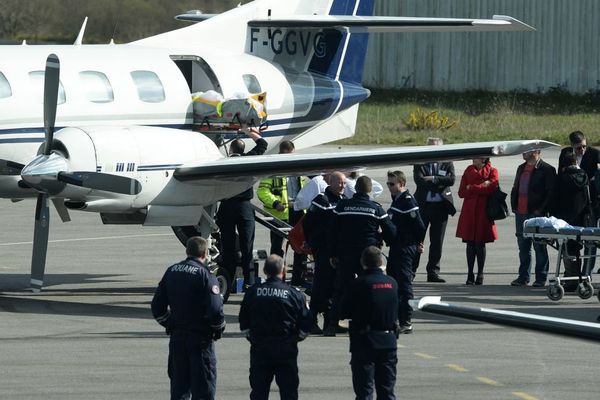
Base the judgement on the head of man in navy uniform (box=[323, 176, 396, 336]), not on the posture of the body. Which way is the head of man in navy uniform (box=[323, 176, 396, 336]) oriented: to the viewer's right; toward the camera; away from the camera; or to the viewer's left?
away from the camera

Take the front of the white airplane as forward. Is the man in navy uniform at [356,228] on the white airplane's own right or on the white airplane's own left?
on the white airplane's own left

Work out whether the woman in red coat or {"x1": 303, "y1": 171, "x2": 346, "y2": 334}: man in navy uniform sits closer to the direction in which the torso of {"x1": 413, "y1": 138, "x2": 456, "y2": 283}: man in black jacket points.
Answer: the man in navy uniform

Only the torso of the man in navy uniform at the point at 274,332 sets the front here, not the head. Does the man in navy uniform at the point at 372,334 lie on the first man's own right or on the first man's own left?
on the first man's own right

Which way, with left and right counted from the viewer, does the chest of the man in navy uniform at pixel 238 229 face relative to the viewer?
facing away from the viewer

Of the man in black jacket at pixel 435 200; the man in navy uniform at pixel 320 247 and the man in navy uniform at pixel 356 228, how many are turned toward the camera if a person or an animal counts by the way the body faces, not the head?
1

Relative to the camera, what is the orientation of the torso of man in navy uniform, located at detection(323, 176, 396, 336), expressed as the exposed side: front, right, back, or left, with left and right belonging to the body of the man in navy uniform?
back

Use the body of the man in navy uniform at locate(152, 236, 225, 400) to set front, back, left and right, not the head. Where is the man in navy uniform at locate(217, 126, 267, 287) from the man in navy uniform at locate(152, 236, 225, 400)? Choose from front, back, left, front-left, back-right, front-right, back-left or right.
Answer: front-left

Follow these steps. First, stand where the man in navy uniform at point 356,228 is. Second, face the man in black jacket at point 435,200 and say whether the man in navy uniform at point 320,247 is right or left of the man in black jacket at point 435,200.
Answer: left

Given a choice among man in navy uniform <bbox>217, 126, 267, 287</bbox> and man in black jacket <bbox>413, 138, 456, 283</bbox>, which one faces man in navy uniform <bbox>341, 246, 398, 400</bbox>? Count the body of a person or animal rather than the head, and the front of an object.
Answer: the man in black jacket

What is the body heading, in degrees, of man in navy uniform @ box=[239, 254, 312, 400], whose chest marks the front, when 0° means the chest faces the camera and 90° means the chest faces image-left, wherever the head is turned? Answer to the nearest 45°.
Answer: approximately 180°
